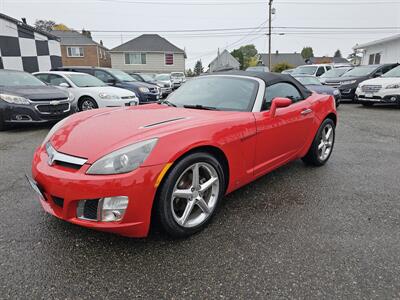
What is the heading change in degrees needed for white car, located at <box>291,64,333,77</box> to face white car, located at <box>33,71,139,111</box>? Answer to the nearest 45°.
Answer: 0° — it already faces it

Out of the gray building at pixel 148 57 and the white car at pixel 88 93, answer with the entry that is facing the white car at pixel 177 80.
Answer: the gray building

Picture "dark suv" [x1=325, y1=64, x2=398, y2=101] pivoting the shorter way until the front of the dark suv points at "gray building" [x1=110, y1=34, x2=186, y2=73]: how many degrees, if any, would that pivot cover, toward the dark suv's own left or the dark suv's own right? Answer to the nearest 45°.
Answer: approximately 90° to the dark suv's own right

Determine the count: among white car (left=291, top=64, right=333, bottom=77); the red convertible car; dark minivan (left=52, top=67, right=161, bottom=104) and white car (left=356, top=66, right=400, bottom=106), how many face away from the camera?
0

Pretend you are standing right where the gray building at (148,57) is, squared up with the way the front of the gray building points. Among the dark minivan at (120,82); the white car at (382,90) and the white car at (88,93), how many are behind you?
0

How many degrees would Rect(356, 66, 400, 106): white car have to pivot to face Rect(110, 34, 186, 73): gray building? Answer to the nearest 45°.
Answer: approximately 90° to its right

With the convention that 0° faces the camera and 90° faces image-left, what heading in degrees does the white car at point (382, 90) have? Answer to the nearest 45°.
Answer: approximately 45°

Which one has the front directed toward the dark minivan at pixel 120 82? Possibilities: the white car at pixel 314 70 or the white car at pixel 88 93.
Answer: the white car at pixel 314 70

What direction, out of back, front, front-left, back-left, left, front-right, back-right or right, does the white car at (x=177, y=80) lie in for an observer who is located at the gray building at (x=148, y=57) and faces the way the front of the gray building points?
front

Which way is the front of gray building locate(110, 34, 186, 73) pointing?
toward the camera

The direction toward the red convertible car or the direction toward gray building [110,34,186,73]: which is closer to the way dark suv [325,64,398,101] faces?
the red convertible car

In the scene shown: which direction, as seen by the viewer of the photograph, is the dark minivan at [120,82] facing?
facing the viewer and to the right of the viewer

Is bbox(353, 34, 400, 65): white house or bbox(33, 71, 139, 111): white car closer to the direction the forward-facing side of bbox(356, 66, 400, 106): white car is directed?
the white car

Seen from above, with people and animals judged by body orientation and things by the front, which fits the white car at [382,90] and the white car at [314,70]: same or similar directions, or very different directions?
same or similar directions

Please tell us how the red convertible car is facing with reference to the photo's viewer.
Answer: facing the viewer and to the left of the viewer

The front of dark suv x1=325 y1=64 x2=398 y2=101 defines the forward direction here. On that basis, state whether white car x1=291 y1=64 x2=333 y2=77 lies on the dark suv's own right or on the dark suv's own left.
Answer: on the dark suv's own right

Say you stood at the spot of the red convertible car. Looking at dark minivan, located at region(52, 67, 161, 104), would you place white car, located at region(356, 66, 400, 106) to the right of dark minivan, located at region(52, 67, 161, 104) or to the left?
right
